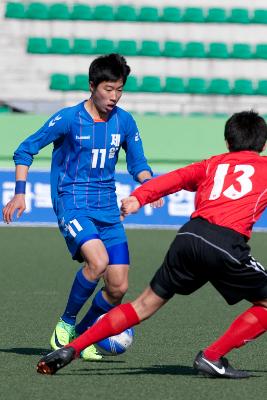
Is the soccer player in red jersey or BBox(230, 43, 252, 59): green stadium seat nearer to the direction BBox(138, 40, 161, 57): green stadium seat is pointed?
the soccer player in red jersey

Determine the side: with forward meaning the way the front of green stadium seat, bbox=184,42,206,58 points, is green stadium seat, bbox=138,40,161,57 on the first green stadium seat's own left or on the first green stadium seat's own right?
on the first green stadium seat's own right

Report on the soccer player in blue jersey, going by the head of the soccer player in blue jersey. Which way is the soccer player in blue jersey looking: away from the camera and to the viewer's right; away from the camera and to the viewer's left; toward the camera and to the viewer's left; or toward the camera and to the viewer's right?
toward the camera and to the viewer's right

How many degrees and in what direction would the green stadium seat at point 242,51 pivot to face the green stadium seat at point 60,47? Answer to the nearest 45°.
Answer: approximately 90° to its right

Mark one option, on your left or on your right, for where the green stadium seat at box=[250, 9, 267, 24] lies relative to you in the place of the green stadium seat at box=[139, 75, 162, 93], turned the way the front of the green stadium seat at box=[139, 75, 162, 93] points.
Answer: on your left

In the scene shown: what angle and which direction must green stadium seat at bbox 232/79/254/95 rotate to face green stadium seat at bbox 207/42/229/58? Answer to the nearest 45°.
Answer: approximately 135° to its right

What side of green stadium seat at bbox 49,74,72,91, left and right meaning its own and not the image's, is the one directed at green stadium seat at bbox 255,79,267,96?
left

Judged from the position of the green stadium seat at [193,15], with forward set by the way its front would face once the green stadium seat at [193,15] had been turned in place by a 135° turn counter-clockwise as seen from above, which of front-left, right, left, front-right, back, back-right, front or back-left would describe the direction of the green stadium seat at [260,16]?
front-right

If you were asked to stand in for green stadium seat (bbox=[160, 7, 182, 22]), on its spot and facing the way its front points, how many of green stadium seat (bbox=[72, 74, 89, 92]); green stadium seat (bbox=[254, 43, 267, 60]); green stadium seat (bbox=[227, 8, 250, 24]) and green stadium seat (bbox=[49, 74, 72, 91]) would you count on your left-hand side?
2

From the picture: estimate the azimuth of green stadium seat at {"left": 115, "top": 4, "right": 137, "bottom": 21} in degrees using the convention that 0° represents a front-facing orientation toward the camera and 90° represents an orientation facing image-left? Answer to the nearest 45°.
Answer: approximately 0°
